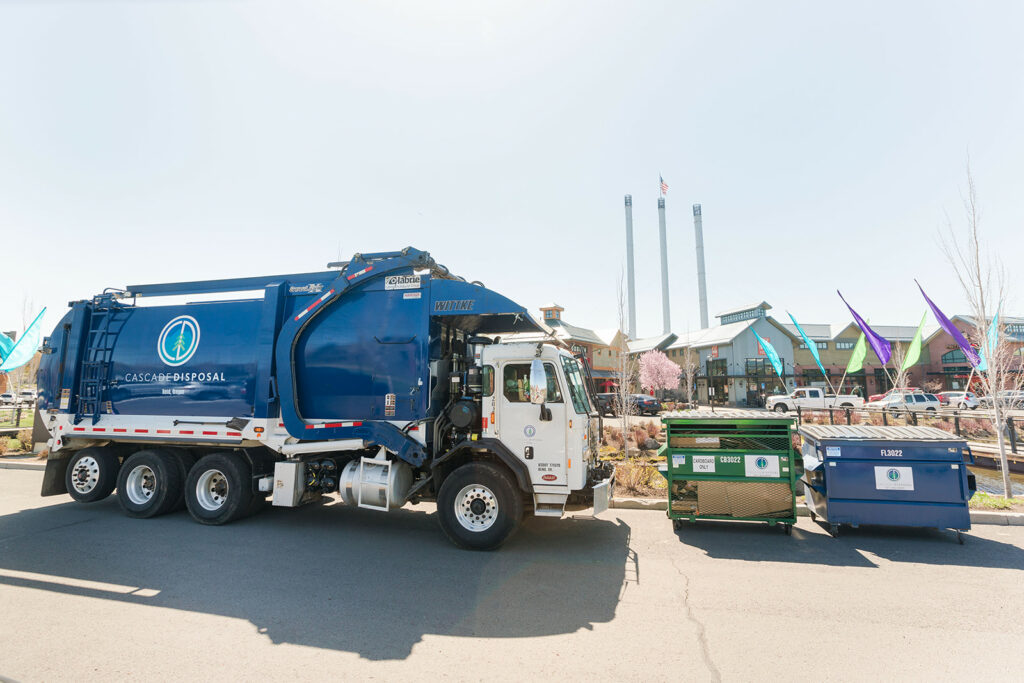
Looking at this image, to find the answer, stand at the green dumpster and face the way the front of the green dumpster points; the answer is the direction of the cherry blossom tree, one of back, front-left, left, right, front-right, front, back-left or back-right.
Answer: back

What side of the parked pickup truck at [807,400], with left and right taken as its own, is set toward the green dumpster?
left

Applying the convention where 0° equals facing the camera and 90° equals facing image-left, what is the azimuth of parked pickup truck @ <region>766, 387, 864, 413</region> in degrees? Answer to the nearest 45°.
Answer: approximately 90°

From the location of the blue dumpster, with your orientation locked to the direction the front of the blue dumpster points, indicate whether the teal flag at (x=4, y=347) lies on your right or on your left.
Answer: on your right

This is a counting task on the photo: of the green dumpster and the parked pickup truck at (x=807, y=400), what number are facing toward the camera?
1

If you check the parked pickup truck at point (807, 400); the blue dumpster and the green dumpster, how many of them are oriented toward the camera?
2

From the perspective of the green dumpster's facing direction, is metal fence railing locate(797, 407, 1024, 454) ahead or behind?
behind

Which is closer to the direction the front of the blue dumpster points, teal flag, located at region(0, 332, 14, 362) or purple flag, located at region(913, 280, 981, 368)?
the teal flag

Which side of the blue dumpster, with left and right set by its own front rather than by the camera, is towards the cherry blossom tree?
back

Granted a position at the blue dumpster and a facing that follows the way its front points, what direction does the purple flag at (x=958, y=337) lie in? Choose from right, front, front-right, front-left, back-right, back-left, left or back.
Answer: back

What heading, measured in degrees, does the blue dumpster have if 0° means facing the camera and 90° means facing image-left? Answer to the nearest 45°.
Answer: approximately 0°
